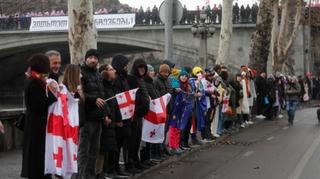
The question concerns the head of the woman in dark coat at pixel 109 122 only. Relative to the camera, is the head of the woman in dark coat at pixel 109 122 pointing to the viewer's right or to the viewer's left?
to the viewer's right

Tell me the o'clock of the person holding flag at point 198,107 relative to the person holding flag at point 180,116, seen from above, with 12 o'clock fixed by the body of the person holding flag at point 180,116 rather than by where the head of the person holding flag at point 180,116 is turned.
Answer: the person holding flag at point 198,107 is roughly at 8 o'clock from the person holding flag at point 180,116.

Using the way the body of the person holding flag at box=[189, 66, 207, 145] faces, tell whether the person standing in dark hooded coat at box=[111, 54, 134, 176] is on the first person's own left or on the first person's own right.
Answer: on the first person's own right

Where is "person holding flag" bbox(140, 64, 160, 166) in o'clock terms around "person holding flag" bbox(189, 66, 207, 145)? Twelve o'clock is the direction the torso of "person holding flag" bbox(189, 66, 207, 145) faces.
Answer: "person holding flag" bbox(140, 64, 160, 166) is roughly at 2 o'clock from "person holding flag" bbox(189, 66, 207, 145).

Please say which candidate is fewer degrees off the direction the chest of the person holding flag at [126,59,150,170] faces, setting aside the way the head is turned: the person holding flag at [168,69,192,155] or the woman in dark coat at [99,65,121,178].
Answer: the woman in dark coat

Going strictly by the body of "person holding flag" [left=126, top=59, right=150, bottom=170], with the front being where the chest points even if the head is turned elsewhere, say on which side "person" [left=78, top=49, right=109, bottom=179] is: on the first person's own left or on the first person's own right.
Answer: on the first person's own right

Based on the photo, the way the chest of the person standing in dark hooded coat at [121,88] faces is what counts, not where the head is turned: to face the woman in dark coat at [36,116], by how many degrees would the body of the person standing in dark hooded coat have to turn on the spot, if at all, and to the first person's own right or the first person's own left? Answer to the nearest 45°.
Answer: approximately 90° to the first person's own right

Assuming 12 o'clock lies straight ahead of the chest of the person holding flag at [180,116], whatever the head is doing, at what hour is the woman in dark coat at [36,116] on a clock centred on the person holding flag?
The woman in dark coat is roughly at 2 o'clock from the person holding flag.

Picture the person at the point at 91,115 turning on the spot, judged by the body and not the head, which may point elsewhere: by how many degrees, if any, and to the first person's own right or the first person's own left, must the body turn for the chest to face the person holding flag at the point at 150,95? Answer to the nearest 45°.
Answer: approximately 90° to the first person's own left

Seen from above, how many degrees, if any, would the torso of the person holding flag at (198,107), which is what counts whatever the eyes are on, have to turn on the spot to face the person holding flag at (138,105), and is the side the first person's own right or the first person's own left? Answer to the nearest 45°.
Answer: approximately 45° to the first person's own right

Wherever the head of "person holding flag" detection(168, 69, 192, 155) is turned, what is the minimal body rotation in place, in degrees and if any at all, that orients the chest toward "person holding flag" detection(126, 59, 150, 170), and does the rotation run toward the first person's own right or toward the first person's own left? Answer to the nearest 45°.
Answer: approximately 45° to the first person's own right
